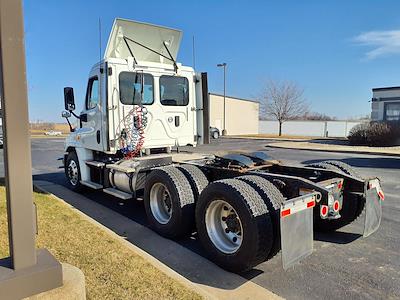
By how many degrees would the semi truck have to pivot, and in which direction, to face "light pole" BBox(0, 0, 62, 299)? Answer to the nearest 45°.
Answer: approximately 135° to its left

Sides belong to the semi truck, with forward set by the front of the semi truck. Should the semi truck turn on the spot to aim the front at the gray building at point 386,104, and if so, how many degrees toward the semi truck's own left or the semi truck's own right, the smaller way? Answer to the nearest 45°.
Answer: approximately 90° to the semi truck's own right

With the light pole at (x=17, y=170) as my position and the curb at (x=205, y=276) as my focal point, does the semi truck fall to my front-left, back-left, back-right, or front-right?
front-left

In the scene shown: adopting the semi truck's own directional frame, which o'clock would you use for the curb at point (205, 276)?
The curb is roughly at 7 o'clock from the semi truck.

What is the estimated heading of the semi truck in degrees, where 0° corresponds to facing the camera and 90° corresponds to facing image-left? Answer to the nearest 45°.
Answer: approximately 135°
